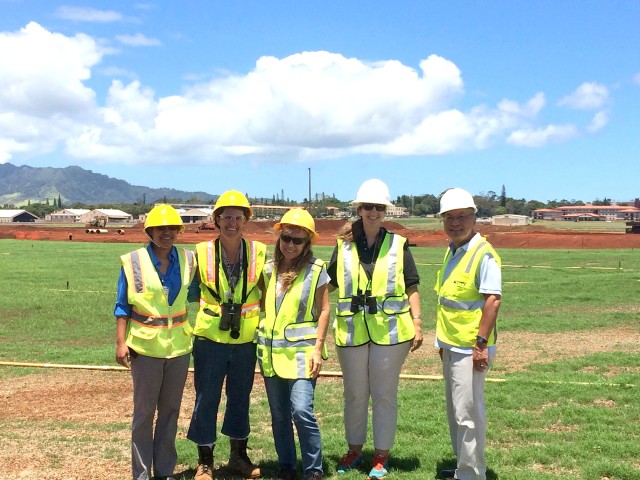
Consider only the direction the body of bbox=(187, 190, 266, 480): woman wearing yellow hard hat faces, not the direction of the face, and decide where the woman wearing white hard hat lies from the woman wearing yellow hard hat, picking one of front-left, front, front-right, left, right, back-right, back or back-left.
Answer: left

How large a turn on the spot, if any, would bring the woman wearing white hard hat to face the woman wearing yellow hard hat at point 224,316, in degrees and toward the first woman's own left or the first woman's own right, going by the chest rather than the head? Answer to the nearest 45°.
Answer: approximately 90° to the first woman's own right

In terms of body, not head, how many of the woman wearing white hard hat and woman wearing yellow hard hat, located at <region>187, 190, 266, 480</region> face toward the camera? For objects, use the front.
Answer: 2

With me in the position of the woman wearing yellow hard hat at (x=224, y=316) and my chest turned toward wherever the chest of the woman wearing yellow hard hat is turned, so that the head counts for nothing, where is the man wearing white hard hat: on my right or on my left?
on my left

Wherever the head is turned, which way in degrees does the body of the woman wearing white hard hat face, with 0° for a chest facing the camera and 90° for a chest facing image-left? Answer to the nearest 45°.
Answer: approximately 0°

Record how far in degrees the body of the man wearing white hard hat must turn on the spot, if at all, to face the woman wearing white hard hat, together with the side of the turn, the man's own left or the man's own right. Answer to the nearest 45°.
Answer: approximately 45° to the man's own right

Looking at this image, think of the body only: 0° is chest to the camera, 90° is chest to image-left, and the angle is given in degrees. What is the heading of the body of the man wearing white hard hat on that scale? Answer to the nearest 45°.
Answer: approximately 45°

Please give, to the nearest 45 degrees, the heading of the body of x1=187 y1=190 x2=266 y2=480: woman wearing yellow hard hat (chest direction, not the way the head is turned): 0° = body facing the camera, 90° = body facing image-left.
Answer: approximately 0°

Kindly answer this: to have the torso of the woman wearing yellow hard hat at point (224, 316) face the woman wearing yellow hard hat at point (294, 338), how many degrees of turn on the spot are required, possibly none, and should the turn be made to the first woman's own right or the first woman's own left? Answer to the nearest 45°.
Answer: approximately 45° to the first woman's own left

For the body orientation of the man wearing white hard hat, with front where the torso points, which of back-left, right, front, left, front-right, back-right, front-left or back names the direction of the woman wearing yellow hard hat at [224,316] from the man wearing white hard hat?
front-right
